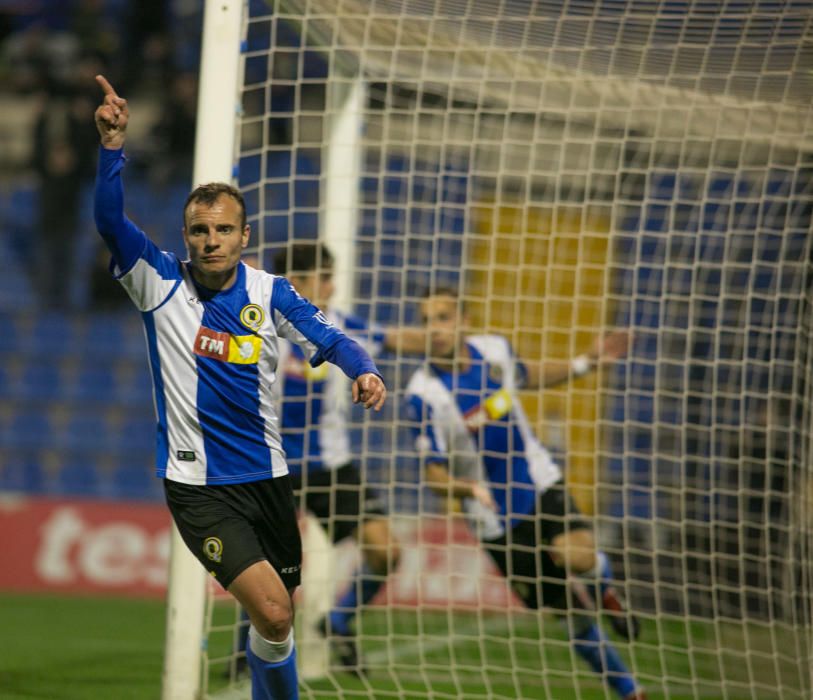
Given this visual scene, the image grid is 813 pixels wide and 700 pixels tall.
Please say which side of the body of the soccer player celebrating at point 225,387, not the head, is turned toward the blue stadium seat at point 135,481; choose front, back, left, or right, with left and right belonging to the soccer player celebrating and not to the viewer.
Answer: back

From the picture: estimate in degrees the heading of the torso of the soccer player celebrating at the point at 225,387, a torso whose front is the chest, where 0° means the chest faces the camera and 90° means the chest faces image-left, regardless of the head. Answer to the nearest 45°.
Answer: approximately 0°

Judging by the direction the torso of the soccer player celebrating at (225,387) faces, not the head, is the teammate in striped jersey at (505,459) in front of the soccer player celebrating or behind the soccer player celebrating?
behind

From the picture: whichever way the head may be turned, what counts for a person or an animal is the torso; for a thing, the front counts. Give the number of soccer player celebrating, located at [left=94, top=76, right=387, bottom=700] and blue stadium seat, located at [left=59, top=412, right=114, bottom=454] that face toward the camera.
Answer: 2

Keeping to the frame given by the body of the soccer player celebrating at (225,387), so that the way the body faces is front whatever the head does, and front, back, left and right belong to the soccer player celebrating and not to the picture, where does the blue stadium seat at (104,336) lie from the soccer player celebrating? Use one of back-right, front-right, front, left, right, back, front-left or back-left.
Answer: back

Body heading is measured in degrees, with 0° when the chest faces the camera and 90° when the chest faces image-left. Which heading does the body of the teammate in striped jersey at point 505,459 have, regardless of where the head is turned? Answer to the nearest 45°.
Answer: approximately 45°

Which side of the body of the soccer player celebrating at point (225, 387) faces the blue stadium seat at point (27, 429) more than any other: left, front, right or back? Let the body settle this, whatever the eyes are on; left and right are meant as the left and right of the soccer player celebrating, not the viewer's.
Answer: back

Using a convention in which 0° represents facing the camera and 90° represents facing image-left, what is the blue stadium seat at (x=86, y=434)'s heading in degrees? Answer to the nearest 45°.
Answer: approximately 0°
